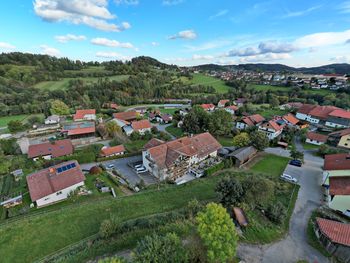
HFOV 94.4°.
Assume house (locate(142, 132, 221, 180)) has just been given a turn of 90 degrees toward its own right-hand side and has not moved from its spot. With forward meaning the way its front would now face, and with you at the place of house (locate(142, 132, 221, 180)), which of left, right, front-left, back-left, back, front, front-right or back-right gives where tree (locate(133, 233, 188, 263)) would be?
front-left

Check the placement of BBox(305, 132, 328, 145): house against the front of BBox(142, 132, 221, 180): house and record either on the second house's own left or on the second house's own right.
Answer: on the second house's own left

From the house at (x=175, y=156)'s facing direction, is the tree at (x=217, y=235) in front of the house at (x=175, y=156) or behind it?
in front

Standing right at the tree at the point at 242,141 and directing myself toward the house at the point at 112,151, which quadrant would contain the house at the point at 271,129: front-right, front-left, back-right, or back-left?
back-right

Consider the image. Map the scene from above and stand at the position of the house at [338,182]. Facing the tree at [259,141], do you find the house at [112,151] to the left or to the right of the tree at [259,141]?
left

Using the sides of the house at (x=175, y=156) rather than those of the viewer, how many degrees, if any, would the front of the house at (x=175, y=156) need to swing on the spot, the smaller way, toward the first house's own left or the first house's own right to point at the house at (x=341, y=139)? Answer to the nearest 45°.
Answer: approximately 45° to the first house's own left

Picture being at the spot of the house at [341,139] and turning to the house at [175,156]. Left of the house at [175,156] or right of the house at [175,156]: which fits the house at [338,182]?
left

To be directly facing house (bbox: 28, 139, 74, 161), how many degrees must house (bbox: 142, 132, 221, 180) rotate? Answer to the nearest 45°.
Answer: approximately 135° to its right

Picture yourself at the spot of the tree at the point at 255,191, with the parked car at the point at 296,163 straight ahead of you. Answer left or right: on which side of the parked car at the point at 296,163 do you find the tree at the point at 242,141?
left

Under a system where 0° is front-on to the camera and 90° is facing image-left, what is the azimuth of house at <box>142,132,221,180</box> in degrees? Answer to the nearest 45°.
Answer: approximately 315°

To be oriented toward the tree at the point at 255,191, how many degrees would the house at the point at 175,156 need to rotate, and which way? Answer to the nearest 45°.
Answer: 0° — it already faces it

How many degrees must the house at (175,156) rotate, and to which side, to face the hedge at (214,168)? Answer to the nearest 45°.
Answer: approximately 45° to its left

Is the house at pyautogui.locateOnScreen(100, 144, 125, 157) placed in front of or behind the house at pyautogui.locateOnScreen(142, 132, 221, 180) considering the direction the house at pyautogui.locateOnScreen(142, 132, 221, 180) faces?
behind

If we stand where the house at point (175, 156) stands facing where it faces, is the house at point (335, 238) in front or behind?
in front

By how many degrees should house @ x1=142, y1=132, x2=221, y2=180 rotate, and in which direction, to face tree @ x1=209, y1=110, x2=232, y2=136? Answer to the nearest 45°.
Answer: approximately 90° to its left

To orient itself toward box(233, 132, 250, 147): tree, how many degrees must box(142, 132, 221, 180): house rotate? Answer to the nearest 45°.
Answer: approximately 90° to its left

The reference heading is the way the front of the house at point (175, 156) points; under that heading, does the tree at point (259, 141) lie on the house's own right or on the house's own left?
on the house's own left
